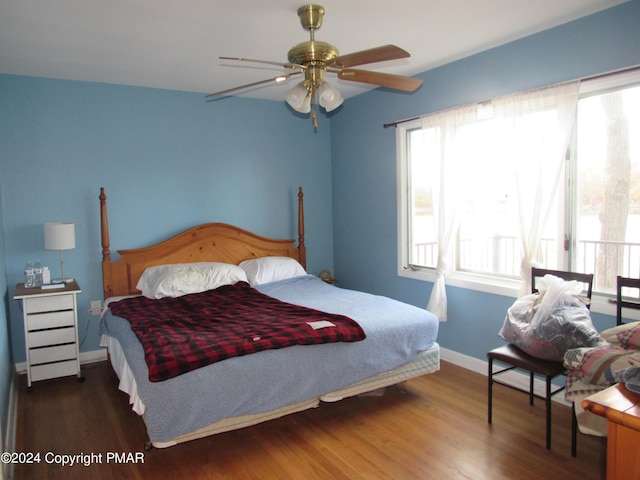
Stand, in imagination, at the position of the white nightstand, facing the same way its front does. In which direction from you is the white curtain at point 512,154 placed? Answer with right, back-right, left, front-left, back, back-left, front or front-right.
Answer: front-left

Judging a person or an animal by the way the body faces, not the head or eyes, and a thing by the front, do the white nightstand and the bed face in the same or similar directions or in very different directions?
same or similar directions

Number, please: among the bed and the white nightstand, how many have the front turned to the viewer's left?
0

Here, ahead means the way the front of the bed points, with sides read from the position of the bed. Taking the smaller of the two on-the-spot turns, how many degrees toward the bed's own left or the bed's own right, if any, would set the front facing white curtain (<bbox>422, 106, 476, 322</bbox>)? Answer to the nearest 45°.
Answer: approximately 90° to the bed's own left

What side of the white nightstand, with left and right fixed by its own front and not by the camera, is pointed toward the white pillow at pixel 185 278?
left

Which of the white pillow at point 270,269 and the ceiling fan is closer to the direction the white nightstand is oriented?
the ceiling fan

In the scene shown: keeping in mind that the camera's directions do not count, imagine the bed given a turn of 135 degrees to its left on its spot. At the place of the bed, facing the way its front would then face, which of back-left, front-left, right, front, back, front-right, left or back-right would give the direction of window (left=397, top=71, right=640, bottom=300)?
right

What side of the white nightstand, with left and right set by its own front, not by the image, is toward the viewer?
front

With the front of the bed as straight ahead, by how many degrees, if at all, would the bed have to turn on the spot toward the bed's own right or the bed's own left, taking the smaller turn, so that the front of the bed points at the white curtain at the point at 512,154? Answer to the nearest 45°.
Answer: approximately 45° to the bed's own left

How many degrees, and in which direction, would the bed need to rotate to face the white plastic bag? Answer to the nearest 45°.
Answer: approximately 45° to its left

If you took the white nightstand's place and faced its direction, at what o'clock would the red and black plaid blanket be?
The red and black plaid blanket is roughly at 11 o'clock from the white nightstand.

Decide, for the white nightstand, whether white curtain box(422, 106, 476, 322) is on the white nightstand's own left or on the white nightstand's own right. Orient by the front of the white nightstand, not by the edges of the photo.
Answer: on the white nightstand's own left

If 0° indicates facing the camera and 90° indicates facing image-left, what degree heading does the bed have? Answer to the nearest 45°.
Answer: approximately 315°

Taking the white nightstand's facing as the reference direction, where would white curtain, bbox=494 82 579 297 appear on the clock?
The white curtain is roughly at 10 o'clock from the white nightstand.

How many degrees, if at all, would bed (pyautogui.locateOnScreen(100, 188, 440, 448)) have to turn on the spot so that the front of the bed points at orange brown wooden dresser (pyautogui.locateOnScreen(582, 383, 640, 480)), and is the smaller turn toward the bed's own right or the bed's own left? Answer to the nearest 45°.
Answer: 0° — it already faces it

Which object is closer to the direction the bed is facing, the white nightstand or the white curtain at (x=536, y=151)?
the white curtain

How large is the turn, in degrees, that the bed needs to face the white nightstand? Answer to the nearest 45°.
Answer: approximately 180°
